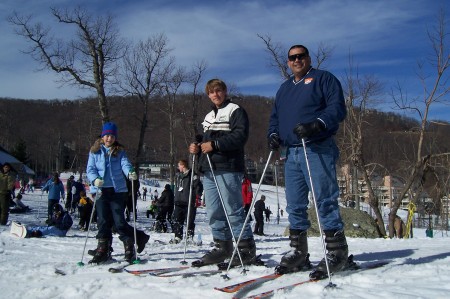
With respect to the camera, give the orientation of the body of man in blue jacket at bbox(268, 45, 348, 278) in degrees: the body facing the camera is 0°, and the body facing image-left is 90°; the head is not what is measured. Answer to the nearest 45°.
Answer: approximately 45°

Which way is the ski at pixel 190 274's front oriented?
to the viewer's left

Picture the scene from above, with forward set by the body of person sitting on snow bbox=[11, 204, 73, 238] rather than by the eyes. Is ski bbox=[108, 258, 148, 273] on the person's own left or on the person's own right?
on the person's own left

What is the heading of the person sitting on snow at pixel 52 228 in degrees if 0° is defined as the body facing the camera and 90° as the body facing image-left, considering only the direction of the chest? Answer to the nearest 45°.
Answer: approximately 90°

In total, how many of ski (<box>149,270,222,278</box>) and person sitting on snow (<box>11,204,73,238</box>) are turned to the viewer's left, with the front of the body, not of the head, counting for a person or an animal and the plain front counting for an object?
2

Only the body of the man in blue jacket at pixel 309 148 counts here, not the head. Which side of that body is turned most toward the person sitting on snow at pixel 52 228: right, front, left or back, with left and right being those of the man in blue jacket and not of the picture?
right

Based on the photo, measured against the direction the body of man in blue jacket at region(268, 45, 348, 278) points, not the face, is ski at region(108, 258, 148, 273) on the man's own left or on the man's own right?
on the man's own right
